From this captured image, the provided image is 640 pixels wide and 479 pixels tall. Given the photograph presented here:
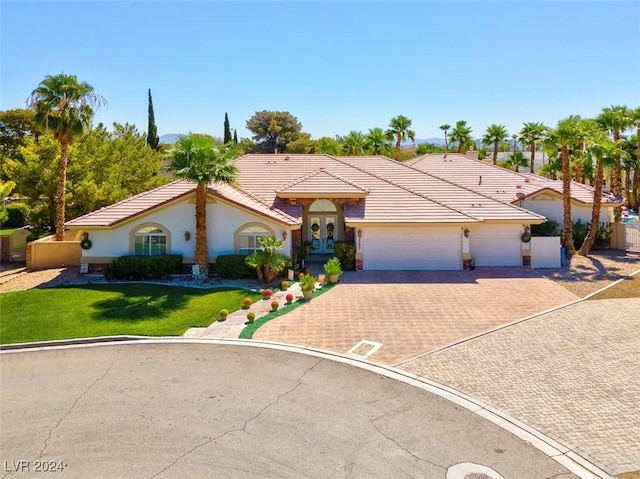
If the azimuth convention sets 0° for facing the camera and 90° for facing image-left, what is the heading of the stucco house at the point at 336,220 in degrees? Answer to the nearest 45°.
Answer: approximately 0°

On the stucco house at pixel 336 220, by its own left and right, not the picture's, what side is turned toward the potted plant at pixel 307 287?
front

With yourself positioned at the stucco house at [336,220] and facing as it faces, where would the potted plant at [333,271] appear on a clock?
The potted plant is roughly at 12 o'clock from the stucco house.

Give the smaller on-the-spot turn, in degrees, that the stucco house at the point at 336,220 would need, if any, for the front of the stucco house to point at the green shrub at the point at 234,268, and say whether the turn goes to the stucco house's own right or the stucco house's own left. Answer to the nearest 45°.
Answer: approximately 45° to the stucco house's own right

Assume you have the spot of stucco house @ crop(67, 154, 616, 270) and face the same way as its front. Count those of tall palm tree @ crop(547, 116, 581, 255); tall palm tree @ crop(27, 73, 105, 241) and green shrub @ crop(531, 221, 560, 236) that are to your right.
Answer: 1

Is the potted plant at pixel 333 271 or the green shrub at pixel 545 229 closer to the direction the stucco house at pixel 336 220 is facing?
the potted plant

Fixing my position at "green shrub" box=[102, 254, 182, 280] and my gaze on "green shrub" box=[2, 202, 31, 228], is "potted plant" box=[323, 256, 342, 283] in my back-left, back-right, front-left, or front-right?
back-right

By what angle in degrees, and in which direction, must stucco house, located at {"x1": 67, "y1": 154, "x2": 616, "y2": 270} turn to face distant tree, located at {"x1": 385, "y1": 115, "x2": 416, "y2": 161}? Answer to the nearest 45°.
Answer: approximately 180°

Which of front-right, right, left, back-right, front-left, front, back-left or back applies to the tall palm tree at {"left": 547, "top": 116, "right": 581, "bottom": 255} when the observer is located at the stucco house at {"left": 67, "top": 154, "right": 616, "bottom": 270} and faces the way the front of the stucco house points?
left

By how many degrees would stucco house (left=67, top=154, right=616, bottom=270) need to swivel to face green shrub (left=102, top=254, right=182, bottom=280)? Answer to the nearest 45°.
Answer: approximately 90° to its right

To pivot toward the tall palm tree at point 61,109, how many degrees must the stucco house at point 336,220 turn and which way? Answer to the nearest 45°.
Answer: approximately 90° to its right

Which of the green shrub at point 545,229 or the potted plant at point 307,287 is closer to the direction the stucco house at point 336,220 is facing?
the potted plant
